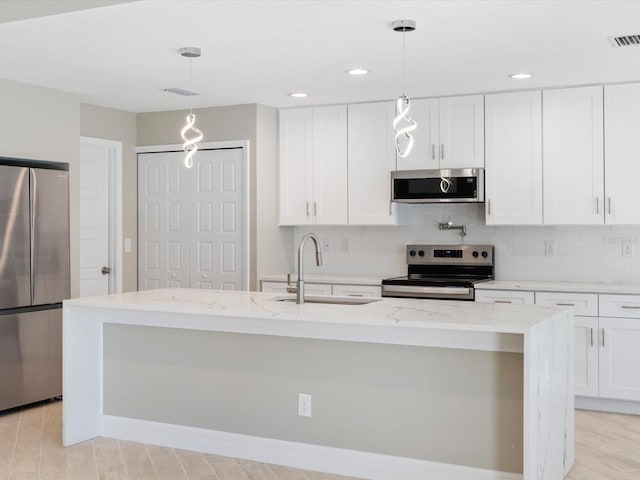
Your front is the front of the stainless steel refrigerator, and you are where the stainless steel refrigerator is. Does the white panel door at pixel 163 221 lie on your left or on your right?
on your left

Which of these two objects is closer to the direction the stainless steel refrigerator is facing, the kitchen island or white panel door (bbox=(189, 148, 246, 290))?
the kitchen island

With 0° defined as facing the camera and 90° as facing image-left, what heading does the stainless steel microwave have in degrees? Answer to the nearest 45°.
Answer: approximately 0°

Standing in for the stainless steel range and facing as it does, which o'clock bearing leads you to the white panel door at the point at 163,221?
The white panel door is roughly at 3 o'clock from the stainless steel range.

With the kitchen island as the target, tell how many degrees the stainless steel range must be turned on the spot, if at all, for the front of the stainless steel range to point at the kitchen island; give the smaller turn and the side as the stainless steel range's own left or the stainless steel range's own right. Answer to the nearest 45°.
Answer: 0° — it already faces it

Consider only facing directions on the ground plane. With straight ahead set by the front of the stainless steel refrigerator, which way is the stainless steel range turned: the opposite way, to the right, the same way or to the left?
to the right

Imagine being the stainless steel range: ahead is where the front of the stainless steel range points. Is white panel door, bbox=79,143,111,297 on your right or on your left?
on your right

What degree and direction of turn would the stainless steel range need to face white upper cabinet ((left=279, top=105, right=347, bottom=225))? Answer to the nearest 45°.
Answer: approximately 90° to its right

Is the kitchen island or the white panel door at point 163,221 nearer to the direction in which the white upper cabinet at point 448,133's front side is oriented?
the kitchen island

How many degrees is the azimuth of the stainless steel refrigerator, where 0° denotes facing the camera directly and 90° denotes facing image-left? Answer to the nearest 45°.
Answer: approximately 315°
